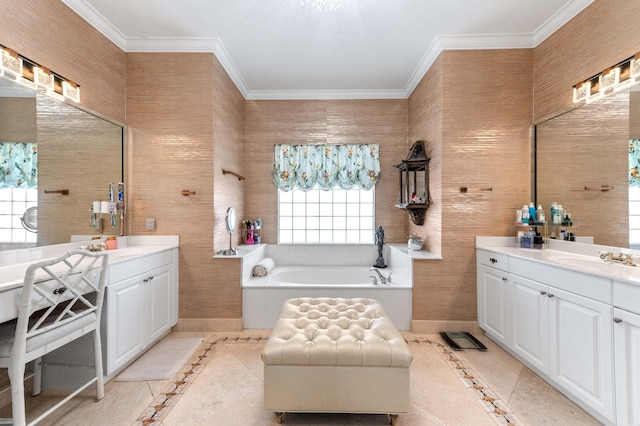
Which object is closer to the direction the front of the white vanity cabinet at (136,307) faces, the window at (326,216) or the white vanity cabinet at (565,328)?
the white vanity cabinet

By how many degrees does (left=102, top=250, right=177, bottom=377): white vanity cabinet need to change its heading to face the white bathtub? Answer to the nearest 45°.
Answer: approximately 45° to its left

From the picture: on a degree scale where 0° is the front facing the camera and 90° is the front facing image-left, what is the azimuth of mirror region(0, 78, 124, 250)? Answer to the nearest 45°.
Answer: approximately 315°

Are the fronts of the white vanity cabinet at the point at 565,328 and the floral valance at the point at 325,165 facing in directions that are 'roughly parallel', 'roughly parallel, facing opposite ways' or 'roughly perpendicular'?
roughly perpendicular

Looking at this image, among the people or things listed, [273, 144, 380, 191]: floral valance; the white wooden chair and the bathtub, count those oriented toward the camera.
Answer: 2

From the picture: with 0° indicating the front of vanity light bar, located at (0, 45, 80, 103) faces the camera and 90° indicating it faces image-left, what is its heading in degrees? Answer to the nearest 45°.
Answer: approximately 315°

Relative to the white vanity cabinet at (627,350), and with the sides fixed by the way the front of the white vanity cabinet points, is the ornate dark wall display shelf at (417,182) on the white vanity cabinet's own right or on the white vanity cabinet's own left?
on the white vanity cabinet's own right
